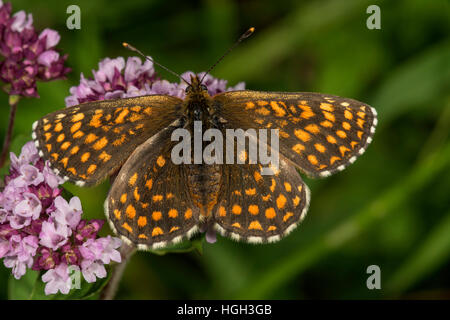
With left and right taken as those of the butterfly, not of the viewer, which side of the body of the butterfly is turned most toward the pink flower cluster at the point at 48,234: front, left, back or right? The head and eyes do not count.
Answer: left

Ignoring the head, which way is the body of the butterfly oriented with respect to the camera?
away from the camera
